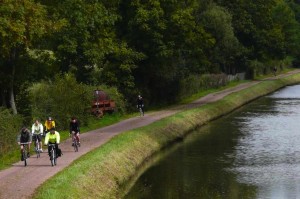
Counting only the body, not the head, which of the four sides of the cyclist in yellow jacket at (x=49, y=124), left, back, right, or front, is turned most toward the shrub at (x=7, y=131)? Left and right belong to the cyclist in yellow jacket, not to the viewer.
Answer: right

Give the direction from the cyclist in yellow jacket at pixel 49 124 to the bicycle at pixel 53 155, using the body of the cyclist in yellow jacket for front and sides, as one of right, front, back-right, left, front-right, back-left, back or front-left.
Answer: front

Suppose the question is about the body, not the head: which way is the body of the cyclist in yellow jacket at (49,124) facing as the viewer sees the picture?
toward the camera
